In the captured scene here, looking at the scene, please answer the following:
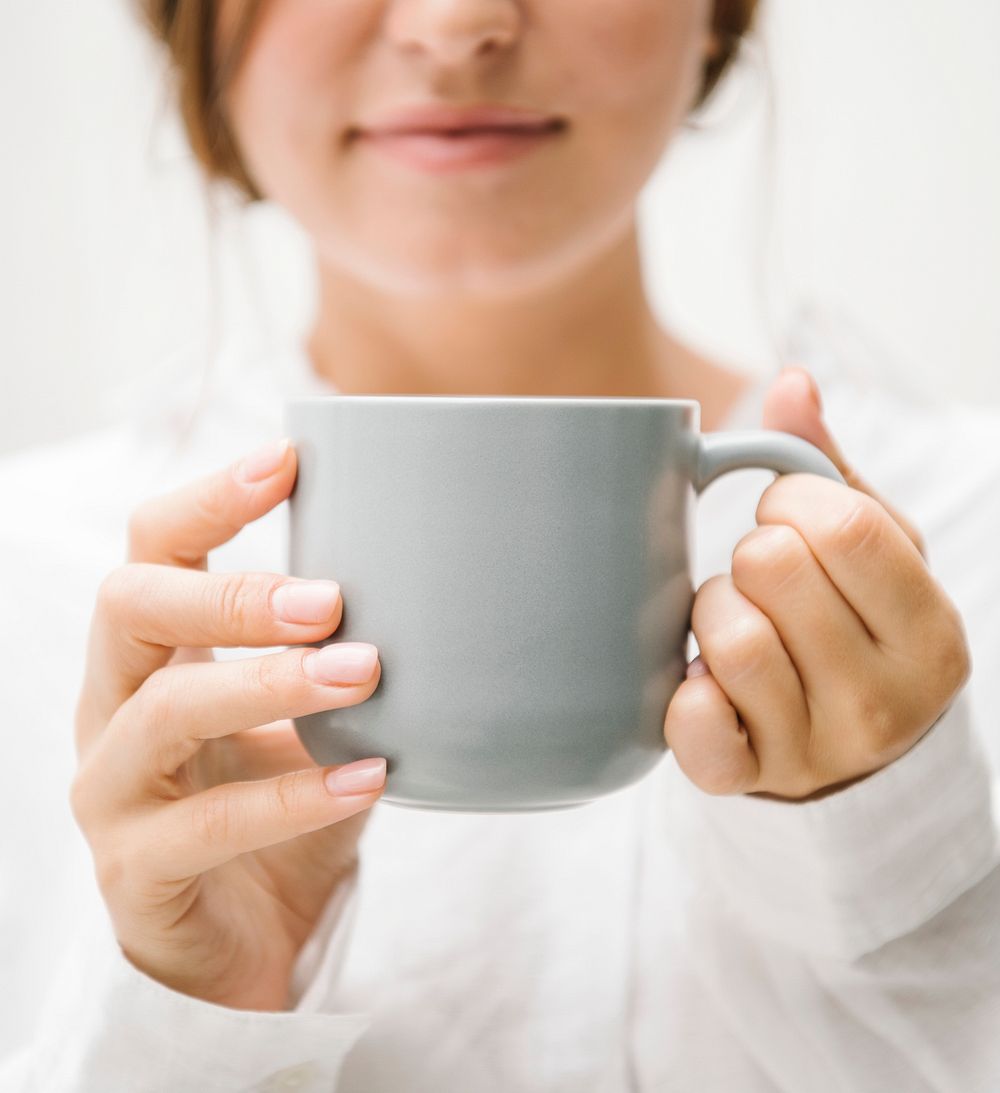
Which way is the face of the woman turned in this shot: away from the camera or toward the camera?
toward the camera

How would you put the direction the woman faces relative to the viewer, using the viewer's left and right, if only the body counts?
facing the viewer
